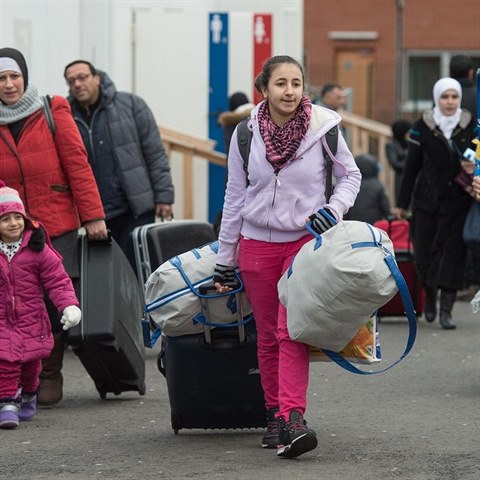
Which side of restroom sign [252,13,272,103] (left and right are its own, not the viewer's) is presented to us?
front

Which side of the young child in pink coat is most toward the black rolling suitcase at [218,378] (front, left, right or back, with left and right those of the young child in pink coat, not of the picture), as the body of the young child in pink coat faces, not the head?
left

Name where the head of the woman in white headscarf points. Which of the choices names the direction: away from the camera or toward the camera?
toward the camera

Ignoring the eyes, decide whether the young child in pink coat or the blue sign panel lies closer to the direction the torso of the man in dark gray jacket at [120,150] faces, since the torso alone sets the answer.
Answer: the young child in pink coat

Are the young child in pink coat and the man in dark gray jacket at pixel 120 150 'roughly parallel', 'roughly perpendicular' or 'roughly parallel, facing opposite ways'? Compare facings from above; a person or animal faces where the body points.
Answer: roughly parallel

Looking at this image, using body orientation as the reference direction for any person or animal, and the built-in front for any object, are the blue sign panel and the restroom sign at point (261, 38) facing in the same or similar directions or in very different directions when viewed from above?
same or similar directions

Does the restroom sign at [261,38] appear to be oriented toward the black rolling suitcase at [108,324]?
yes

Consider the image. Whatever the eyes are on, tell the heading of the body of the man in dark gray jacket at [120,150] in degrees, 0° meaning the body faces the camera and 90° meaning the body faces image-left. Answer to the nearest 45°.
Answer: approximately 45°

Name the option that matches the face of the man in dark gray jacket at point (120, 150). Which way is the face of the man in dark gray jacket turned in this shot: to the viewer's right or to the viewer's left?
to the viewer's left

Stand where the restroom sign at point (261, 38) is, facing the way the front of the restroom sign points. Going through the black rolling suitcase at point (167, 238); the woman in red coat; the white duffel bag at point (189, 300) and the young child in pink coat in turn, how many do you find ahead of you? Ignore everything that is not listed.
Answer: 4
